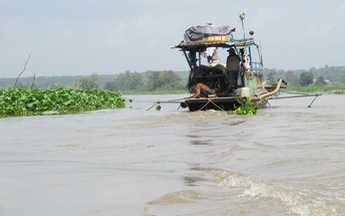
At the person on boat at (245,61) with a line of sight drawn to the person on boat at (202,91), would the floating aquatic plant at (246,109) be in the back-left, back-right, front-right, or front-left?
front-left

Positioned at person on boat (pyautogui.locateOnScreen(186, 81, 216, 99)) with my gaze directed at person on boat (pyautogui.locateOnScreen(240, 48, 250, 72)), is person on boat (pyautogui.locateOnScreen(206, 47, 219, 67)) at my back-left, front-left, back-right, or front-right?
front-left

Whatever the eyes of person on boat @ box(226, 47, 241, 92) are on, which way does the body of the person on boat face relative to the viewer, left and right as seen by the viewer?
facing away from the viewer

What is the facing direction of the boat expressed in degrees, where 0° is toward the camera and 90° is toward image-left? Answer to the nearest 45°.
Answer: approximately 225°

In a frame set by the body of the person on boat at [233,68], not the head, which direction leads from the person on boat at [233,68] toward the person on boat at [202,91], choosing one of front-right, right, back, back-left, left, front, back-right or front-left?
left
